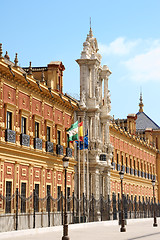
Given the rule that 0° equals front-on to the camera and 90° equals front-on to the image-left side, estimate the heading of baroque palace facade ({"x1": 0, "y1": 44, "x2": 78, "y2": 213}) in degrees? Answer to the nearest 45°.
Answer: approximately 315°

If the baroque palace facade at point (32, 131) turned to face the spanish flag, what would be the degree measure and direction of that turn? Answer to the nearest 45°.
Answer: approximately 90° to its left

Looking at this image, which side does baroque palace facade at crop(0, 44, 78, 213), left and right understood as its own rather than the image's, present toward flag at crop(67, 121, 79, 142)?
left
